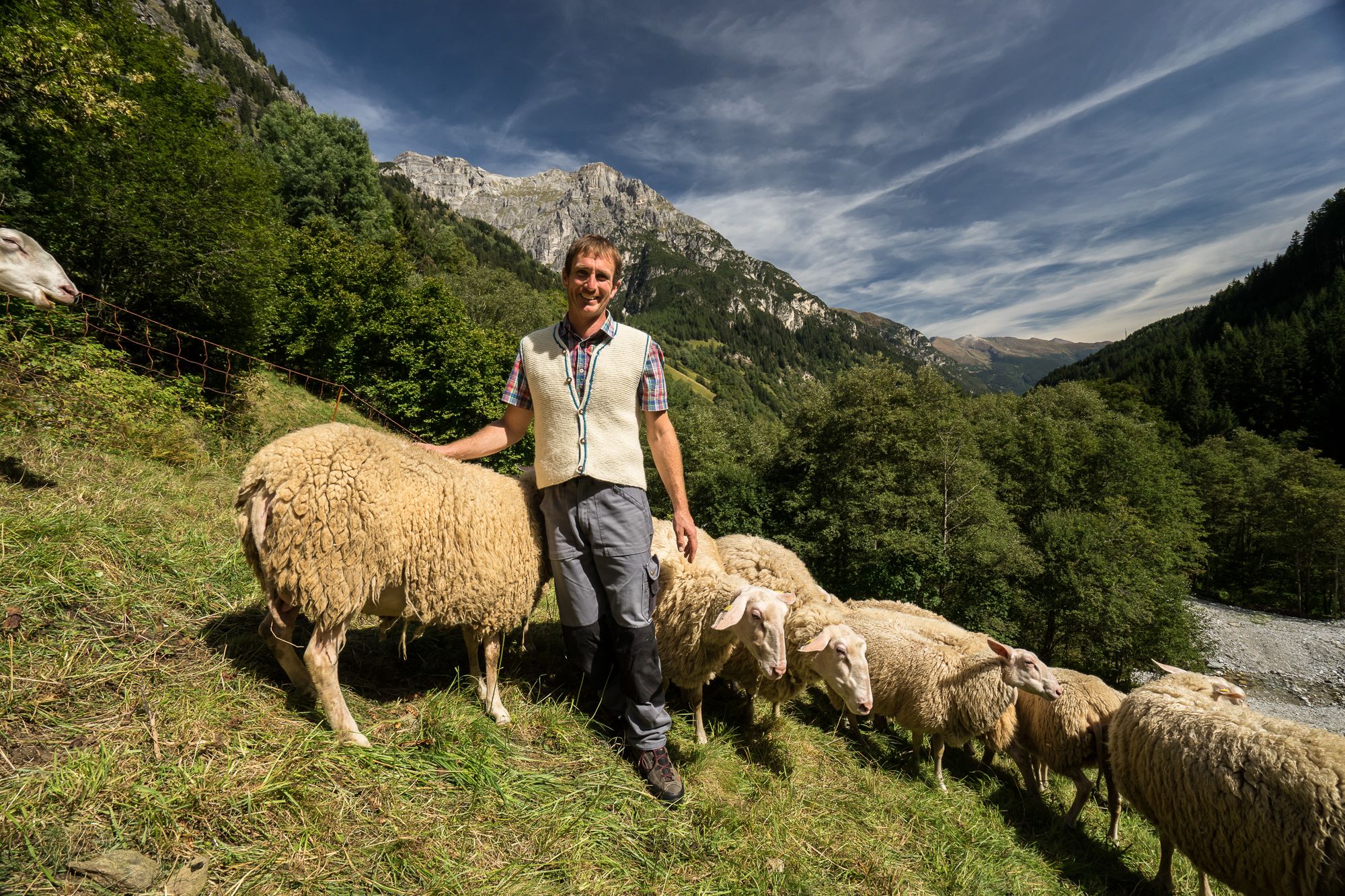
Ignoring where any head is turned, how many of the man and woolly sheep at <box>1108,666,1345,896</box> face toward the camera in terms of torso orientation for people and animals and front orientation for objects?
1

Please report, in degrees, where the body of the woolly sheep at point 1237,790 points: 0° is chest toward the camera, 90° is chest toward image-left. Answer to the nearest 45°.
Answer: approximately 135°

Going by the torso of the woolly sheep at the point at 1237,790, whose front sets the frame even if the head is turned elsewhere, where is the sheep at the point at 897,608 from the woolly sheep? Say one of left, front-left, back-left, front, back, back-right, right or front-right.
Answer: front

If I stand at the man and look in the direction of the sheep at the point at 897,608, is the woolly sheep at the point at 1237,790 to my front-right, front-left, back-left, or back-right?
front-right

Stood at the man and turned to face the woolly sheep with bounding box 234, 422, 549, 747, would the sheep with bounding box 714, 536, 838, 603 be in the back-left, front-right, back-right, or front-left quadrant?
back-right

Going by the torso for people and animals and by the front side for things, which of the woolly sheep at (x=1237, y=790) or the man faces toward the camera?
the man

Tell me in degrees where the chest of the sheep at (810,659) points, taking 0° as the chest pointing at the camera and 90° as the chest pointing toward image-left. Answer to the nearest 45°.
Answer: approximately 315°

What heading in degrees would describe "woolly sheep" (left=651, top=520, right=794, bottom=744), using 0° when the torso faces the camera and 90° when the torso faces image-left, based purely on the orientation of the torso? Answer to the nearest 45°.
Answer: approximately 315°

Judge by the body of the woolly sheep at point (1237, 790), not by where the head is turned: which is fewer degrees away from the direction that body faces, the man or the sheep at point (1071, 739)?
the sheep

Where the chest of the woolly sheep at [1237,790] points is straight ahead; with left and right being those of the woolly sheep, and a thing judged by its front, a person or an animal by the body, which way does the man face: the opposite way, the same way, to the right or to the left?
the opposite way

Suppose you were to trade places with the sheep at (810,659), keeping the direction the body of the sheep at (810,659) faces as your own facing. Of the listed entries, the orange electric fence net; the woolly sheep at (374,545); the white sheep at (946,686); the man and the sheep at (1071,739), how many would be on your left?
2

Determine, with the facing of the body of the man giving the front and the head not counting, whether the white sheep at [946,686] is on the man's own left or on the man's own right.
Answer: on the man's own left

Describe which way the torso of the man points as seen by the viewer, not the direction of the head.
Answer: toward the camera

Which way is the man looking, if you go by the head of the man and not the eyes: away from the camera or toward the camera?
toward the camera

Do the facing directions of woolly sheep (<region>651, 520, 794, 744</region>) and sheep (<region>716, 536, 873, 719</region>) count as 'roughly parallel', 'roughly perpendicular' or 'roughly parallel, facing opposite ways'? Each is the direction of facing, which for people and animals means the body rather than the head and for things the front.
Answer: roughly parallel
